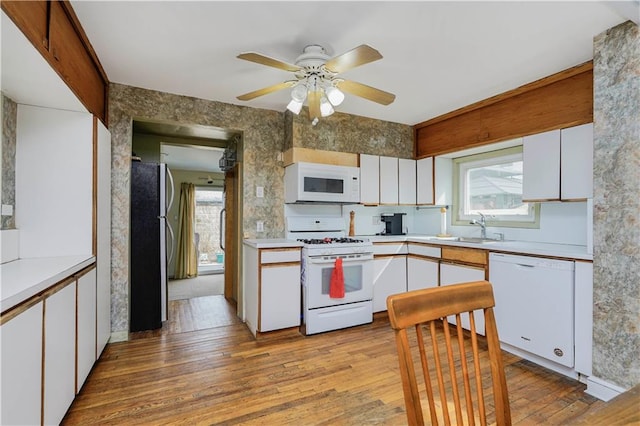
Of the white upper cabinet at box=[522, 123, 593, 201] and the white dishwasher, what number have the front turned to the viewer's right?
0

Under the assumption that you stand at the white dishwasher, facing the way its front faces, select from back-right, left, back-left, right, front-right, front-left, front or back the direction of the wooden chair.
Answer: front-left

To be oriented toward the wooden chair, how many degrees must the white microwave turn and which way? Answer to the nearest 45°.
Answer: approximately 45° to its right

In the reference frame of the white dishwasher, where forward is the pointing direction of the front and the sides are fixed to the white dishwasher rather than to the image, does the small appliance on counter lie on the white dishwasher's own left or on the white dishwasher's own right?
on the white dishwasher's own right

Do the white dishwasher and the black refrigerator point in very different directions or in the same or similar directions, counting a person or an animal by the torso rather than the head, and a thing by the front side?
very different directions

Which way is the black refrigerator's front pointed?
to the viewer's right

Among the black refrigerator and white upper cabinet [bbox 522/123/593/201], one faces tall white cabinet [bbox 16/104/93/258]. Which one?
the white upper cabinet

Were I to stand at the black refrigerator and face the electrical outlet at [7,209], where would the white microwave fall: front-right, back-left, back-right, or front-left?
back-left
